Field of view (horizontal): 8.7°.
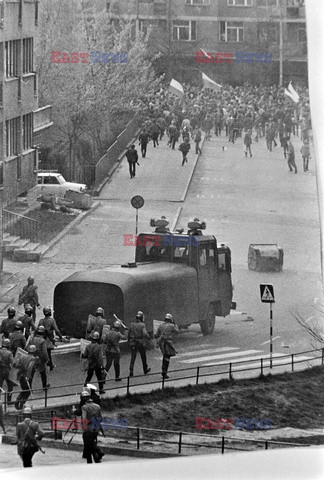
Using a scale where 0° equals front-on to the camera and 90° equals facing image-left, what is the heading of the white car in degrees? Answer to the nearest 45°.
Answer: approximately 270°

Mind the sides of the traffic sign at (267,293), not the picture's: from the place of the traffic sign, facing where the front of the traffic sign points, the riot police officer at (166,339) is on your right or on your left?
on your right

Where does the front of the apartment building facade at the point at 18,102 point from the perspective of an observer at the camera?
facing the viewer and to the right of the viewer

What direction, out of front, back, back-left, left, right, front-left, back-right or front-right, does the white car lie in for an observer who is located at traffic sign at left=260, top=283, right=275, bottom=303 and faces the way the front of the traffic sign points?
right

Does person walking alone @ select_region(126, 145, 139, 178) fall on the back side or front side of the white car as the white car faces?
on the front side

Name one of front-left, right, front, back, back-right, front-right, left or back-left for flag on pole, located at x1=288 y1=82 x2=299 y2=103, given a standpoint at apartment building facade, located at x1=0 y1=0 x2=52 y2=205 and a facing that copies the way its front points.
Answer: front-left

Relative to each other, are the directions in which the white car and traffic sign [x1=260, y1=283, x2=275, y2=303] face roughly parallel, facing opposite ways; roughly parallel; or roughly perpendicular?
roughly perpendicular
